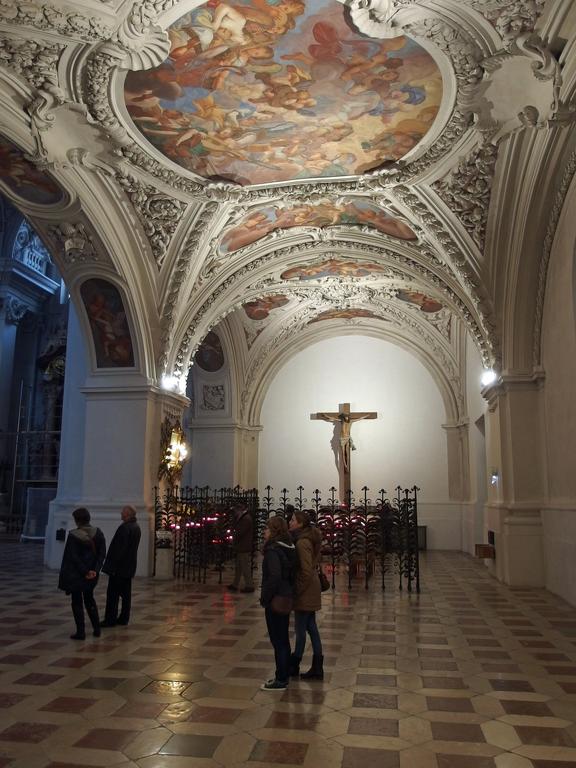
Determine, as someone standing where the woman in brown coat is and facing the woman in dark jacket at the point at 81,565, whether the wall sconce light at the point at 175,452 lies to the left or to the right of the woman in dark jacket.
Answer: right

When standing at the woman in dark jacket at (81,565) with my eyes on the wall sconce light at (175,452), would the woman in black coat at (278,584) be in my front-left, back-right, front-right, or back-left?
back-right

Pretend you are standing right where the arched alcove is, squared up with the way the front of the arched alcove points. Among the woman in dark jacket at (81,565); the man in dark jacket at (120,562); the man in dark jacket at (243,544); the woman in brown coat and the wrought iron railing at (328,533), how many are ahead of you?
5

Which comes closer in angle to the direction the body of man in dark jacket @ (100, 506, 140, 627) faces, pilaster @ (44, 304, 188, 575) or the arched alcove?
the pilaster

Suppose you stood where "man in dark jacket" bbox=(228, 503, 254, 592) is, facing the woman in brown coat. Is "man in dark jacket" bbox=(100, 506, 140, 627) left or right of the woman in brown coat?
right
